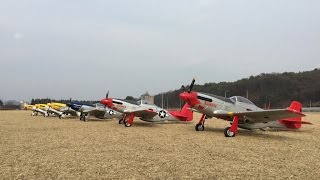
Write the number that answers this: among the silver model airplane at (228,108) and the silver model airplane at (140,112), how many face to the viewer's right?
0

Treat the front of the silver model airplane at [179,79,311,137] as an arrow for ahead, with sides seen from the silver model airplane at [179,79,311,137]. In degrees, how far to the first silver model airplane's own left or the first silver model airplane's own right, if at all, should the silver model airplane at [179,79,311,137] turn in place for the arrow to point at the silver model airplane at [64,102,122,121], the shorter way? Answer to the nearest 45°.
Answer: approximately 90° to the first silver model airplane's own right

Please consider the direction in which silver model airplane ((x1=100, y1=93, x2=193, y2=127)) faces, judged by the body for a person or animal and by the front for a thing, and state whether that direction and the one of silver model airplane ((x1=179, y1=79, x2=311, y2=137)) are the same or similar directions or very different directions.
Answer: same or similar directions

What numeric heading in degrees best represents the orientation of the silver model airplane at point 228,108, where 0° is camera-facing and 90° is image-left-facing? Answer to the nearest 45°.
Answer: approximately 45°

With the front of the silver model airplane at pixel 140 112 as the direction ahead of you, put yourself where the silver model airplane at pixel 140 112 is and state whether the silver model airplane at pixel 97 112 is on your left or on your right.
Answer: on your right

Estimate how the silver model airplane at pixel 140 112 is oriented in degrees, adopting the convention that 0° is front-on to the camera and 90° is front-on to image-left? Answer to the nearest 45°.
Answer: approximately 90°

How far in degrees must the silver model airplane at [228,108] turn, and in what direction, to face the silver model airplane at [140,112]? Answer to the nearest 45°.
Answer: approximately 90° to its right

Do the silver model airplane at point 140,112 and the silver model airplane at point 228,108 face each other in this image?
no

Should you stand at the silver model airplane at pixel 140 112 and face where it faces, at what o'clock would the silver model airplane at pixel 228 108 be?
the silver model airplane at pixel 228 108 is roughly at 8 o'clock from the silver model airplane at pixel 140 112.
